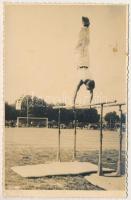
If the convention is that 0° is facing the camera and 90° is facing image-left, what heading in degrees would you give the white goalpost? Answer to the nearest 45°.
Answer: approximately 0°
